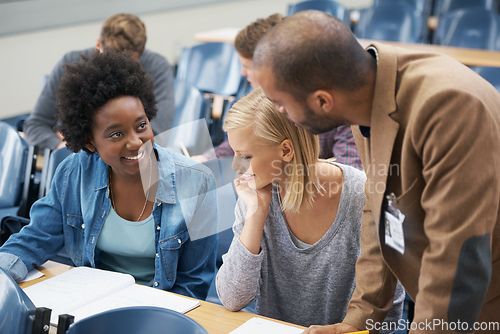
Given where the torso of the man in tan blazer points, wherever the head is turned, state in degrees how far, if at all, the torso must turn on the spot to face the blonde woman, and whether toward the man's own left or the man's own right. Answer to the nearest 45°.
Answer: approximately 45° to the man's own right

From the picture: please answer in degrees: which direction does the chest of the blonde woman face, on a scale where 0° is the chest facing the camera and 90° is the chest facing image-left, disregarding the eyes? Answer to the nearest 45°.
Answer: approximately 45°

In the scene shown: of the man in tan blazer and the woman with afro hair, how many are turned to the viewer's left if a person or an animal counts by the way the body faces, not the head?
1

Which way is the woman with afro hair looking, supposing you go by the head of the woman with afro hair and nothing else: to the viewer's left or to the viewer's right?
to the viewer's right

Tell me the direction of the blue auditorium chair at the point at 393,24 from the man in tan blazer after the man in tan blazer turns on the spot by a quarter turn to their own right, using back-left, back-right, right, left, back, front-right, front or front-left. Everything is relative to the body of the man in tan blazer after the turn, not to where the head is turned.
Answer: front

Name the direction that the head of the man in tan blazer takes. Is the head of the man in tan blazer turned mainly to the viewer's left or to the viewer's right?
to the viewer's left

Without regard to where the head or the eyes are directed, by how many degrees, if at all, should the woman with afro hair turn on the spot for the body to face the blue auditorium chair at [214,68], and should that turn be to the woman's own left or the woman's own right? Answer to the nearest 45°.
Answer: approximately 180°

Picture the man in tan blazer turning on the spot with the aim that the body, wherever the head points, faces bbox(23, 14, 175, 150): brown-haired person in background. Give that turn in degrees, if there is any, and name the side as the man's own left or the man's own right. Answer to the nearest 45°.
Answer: approximately 45° to the man's own right

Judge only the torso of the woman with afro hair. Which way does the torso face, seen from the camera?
toward the camera

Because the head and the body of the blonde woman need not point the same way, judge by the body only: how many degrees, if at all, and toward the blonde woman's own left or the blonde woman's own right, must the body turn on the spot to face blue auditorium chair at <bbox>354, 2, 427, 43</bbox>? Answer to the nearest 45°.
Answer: approximately 135° to the blonde woman's own right

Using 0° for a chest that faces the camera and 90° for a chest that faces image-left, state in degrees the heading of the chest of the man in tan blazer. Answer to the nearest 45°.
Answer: approximately 90°

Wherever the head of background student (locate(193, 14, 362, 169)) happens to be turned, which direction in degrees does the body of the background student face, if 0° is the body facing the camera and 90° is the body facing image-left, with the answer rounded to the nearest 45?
approximately 45°

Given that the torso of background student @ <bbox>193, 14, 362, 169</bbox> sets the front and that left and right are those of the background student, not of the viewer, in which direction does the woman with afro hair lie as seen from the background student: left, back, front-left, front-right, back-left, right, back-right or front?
front

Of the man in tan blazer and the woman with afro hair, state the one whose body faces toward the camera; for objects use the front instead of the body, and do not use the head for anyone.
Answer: the woman with afro hair
